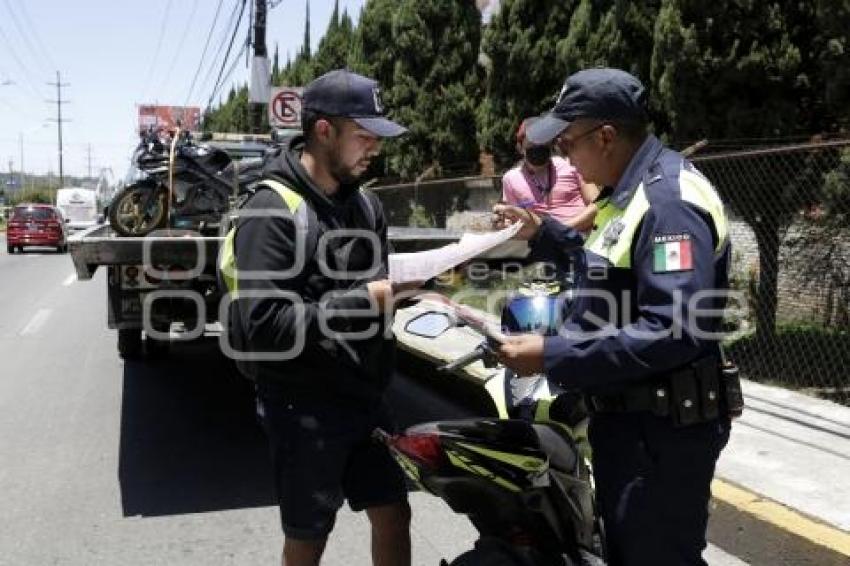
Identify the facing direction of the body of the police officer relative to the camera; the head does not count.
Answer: to the viewer's left

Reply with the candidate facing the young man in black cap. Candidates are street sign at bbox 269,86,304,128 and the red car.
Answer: the street sign

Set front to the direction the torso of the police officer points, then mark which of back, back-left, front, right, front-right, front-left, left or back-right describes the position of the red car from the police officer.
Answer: front-right

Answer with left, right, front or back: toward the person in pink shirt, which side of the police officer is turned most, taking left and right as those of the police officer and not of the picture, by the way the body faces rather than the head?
right

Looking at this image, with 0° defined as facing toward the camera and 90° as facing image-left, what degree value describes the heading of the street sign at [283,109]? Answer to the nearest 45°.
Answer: approximately 0°

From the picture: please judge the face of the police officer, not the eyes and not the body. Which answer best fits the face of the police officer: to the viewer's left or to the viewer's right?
to the viewer's left

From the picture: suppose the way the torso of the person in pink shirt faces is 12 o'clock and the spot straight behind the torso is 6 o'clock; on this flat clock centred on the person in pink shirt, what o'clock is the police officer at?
The police officer is roughly at 12 o'clock from the person in pink shirt.

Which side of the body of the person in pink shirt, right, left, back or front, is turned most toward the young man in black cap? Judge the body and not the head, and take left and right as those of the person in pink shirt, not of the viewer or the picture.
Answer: front

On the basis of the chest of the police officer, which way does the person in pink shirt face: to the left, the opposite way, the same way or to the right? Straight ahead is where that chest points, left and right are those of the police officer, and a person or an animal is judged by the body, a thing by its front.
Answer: to the left
